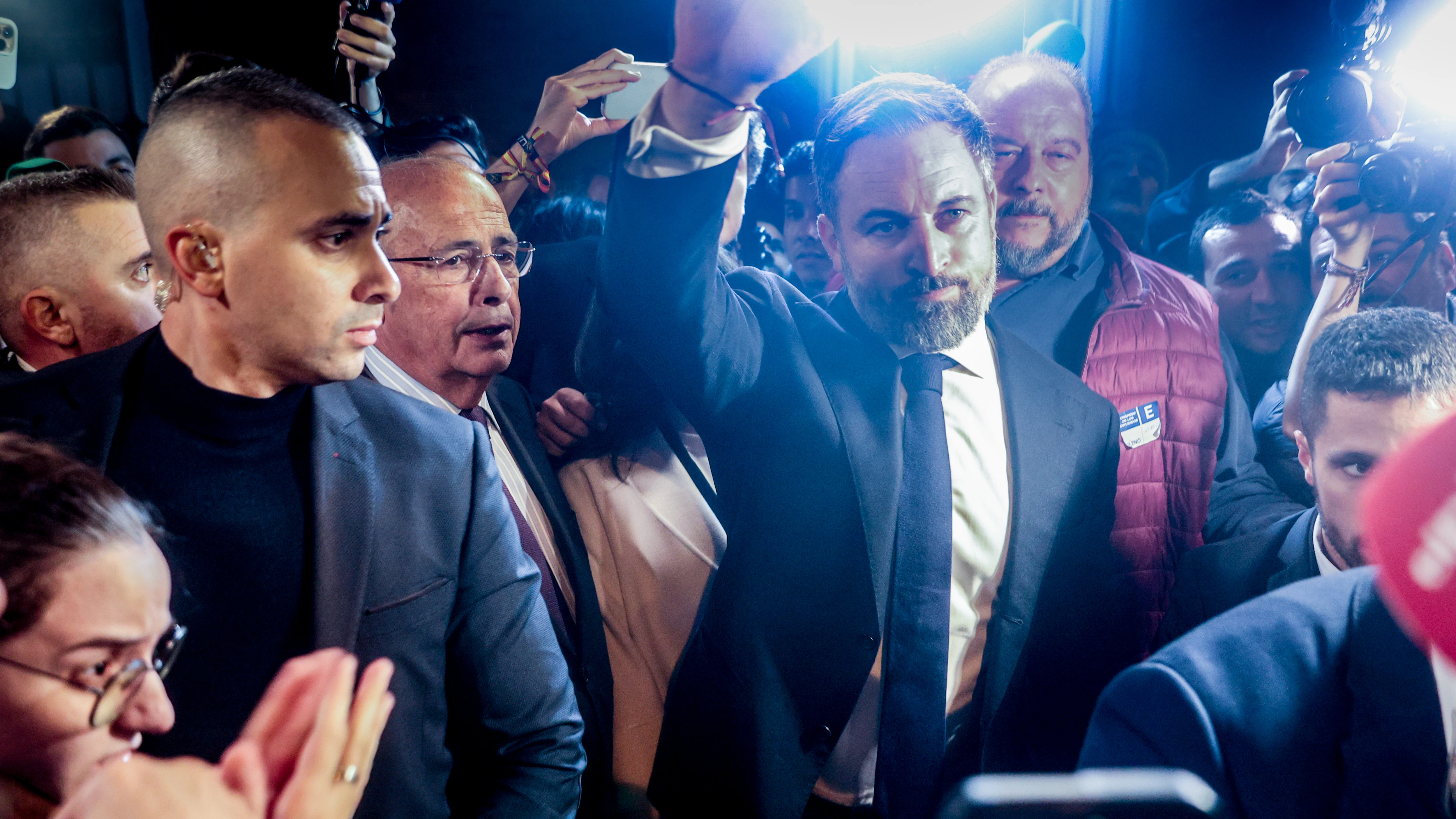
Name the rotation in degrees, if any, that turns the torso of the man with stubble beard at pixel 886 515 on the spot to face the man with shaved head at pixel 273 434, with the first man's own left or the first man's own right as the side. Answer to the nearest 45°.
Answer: approximately 45° to the first man's own right

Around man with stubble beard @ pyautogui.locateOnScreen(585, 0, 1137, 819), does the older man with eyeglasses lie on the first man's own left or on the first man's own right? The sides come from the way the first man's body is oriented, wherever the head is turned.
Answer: on the first man's own right

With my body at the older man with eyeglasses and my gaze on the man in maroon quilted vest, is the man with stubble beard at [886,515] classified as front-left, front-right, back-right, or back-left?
front-right

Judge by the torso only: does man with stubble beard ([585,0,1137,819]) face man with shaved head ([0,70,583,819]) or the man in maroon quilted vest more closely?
the man with shaved head

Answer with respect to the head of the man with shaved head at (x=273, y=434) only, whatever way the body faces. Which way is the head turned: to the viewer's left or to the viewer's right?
to the viewer's right

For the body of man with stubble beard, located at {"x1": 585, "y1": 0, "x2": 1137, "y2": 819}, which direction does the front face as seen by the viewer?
toward the camera

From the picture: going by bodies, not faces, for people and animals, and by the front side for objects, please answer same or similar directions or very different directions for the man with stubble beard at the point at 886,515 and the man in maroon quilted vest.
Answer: same or similar directions

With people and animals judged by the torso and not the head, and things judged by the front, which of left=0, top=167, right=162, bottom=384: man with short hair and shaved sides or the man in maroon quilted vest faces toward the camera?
the man in maroon quilted vest

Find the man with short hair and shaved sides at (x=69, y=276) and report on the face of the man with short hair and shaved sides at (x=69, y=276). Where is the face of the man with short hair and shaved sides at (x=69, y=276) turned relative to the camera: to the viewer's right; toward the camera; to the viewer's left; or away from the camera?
to the viewer's right
